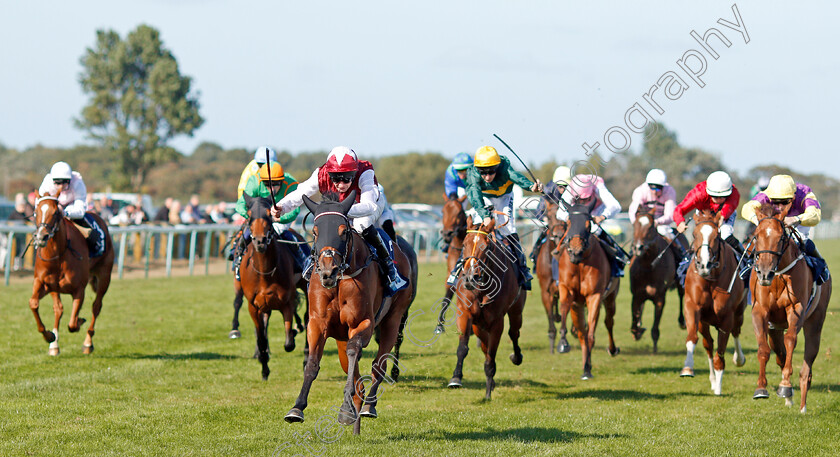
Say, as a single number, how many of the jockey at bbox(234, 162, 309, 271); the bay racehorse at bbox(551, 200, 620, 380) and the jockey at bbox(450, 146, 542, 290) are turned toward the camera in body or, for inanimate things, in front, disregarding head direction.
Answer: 3

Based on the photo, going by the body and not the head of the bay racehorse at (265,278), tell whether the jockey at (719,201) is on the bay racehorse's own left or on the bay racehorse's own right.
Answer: on the bay racehorse's own left

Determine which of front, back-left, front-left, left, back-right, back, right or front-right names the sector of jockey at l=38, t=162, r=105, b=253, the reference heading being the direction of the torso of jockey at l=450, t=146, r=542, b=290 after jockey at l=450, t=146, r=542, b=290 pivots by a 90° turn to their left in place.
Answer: back

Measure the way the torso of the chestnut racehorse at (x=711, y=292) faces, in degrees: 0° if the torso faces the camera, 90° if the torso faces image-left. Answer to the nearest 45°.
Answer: approximately 0°

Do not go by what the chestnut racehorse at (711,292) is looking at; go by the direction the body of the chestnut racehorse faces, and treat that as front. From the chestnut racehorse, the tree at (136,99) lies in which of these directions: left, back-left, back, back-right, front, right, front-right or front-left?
back-right

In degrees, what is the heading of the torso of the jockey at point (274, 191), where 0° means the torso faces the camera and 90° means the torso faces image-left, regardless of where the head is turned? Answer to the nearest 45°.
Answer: approximately 0°

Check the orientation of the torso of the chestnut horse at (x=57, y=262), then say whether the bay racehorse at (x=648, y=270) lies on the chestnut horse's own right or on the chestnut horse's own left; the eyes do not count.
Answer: on the chestnut horse's own left

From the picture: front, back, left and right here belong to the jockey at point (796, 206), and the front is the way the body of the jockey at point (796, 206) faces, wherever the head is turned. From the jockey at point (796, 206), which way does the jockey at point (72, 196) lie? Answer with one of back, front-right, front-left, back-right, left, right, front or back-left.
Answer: front-right

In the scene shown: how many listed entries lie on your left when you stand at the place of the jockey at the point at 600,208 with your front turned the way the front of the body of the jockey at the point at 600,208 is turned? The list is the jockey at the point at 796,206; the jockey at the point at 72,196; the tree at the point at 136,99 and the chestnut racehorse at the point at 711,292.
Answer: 2
